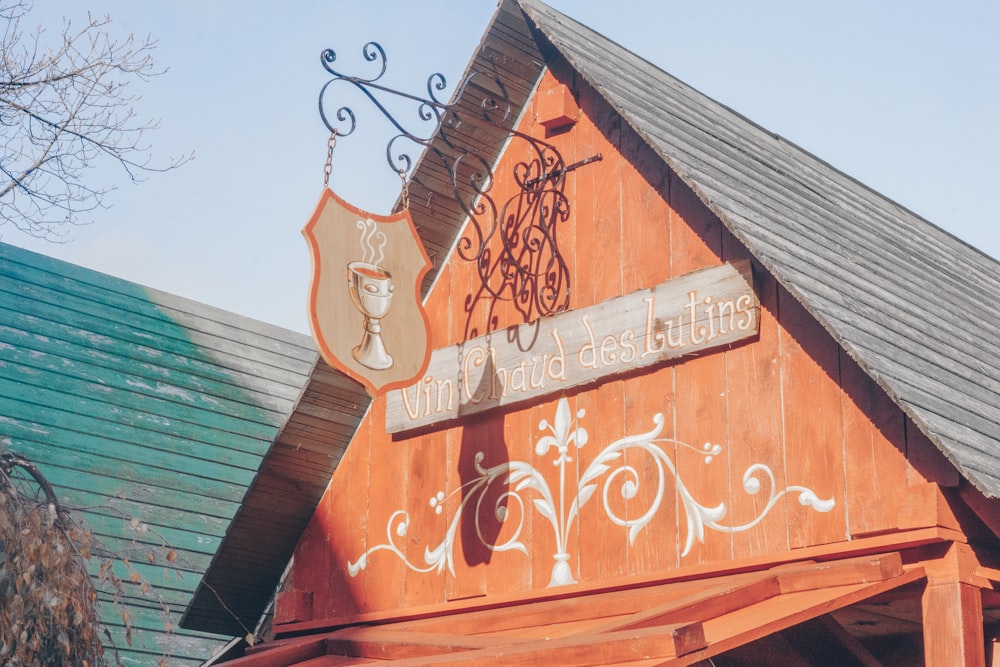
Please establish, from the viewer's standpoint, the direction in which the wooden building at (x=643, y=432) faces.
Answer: facing the viewer and to the left of the viewer
